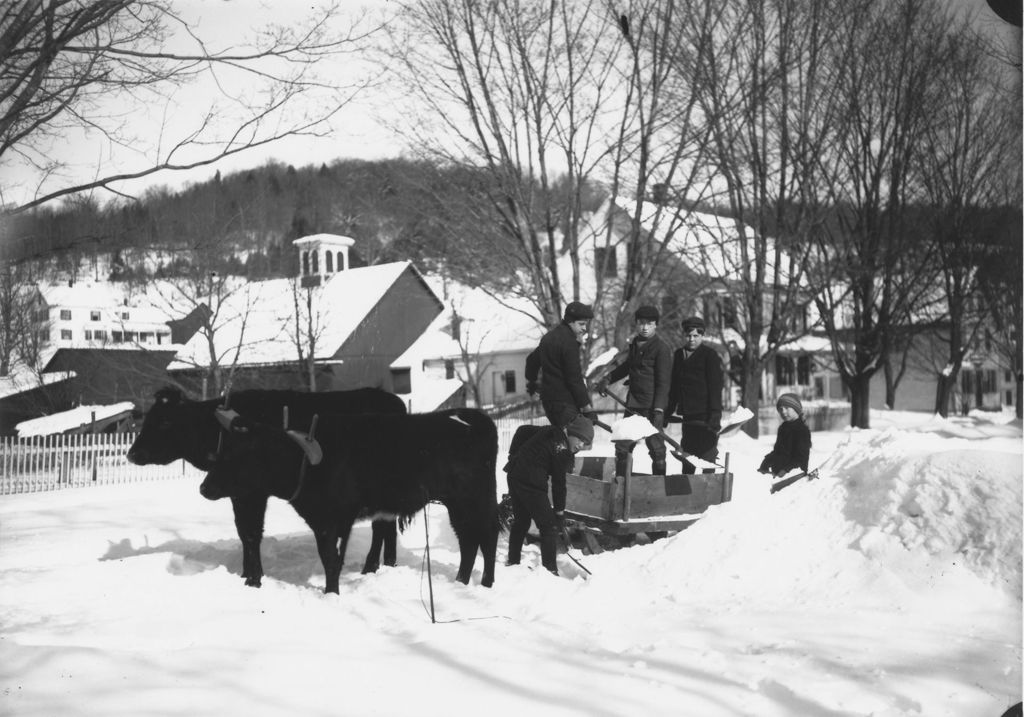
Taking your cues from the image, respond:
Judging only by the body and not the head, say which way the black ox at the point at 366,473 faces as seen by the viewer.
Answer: to the viewer's left

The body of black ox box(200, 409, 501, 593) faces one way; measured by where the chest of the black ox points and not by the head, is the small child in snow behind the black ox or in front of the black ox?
behind

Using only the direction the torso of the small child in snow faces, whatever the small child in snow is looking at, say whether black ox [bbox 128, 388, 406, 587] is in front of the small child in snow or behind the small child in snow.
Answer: in front

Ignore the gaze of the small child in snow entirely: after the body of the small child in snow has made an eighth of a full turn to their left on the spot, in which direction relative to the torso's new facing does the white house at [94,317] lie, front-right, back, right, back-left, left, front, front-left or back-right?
back-right

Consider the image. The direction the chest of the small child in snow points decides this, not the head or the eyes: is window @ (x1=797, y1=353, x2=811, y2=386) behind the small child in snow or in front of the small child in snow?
behind

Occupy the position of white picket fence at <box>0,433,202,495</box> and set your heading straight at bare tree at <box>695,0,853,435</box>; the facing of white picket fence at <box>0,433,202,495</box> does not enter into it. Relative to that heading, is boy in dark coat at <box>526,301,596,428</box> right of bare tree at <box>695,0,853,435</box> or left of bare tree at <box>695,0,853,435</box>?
right

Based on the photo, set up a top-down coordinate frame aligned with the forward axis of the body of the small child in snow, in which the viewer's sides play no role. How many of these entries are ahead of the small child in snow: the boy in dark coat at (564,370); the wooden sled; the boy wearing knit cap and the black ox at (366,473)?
4

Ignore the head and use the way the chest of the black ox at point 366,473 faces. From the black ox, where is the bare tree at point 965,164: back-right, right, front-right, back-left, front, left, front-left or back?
back-right

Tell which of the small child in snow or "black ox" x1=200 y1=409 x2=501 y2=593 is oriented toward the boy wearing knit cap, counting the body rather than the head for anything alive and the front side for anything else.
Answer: the small child in snow

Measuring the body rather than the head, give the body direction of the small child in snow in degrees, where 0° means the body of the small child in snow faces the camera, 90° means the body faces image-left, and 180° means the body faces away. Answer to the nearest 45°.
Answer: approximately 45°

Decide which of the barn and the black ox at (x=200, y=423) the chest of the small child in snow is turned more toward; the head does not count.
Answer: the black ox

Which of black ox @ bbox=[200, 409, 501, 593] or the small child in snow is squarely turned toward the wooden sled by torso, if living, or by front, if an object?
the small child in snow
